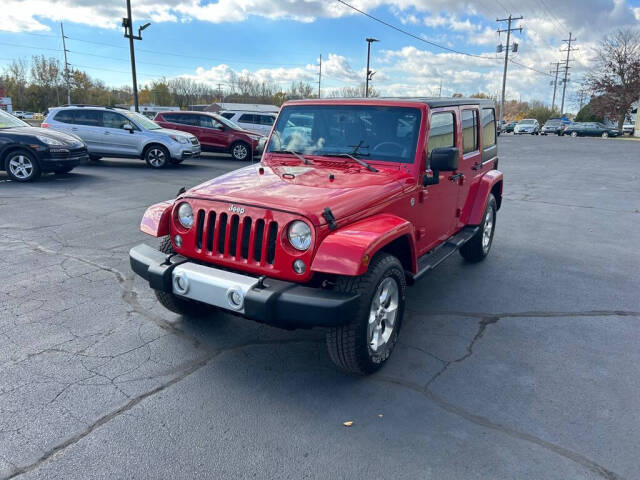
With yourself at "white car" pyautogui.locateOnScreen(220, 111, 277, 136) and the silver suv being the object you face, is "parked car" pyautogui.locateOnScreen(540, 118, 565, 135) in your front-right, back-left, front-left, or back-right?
back-left

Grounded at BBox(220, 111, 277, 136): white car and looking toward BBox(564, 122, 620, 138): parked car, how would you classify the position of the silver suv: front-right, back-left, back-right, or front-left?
back-right

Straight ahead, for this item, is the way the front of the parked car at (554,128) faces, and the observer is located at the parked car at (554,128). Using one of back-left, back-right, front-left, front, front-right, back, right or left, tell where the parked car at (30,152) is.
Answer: front-left

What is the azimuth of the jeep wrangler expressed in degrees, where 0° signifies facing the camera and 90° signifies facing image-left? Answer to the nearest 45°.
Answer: approximately 45°

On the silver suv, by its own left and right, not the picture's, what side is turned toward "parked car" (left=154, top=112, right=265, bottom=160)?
left

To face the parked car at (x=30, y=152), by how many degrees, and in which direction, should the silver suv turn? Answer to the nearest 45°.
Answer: approximately 90° to its right

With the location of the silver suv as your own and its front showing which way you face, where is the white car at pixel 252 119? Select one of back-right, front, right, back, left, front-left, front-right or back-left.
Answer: left

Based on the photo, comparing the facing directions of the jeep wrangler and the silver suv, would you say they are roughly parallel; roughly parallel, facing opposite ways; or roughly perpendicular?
roughly perpendicular

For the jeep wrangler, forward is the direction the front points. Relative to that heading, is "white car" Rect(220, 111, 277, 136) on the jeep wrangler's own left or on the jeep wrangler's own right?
on the jeep wrangler's own right

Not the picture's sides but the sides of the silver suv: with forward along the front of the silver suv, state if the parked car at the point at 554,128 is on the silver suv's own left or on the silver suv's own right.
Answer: on the silver suv's own left

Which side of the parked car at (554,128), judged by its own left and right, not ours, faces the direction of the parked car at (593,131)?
left

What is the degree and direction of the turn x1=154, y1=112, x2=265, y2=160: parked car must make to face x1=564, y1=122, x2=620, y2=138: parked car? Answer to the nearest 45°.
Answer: approximately 90° to its left

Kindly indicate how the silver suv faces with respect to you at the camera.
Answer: facing the viewer and to the right of the viewer

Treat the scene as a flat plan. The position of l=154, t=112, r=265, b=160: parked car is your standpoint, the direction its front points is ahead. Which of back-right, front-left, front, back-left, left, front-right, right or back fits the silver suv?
right

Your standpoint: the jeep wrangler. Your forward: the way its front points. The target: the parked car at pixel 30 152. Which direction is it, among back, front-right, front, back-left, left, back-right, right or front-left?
right
